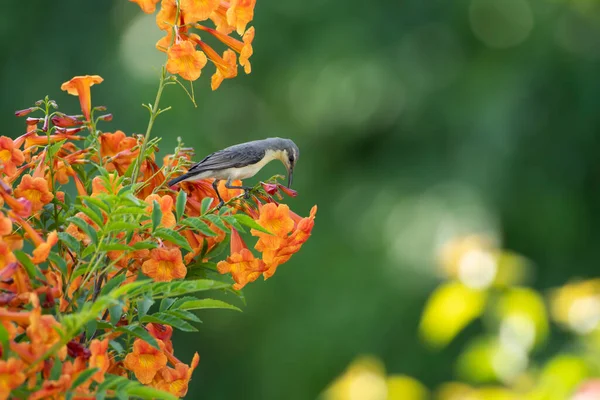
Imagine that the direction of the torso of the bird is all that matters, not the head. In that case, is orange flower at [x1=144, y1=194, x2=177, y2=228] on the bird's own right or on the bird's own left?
on the bird's own right

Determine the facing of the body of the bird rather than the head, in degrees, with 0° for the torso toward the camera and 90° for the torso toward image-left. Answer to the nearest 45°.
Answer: approximately 270°
